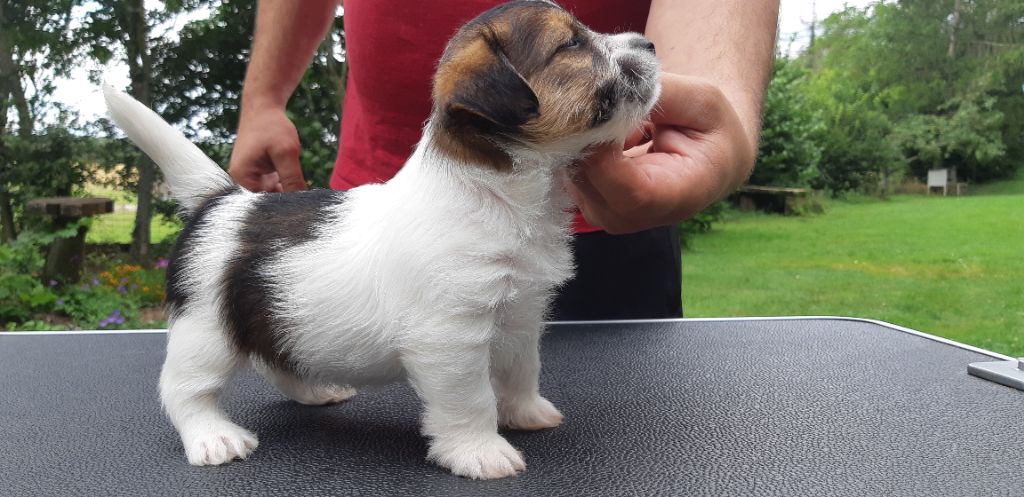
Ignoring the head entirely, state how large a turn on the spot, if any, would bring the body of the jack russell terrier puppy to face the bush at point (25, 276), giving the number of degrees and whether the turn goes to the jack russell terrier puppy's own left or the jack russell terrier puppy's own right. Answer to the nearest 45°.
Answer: approximately 135° to the jack russell terrier puppy's own left

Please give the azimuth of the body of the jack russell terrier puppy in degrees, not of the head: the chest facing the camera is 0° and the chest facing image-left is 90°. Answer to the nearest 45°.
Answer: approximately 270°

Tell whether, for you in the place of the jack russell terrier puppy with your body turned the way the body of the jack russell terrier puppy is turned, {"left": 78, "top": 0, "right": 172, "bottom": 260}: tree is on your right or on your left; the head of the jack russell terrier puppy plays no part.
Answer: on your left

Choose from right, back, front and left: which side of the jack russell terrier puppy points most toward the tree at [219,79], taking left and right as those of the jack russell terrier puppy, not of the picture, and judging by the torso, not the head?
left

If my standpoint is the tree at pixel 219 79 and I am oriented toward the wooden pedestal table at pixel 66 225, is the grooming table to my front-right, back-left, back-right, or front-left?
front-left

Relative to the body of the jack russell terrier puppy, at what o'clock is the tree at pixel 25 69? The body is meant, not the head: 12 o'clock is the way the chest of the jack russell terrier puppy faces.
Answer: The tree is roughly at 8 o'clock from the jack russell terrier puppy.

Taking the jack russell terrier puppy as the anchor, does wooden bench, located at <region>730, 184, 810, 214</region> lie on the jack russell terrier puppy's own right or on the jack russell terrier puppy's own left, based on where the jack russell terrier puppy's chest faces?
on the jack russell terrier puppy's own left
